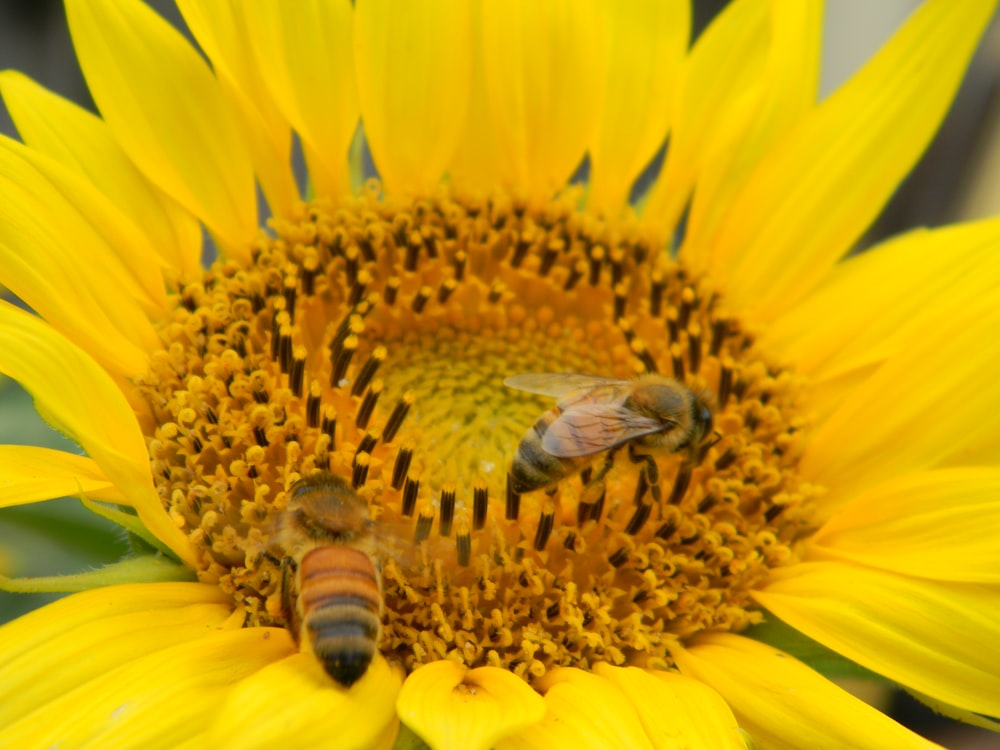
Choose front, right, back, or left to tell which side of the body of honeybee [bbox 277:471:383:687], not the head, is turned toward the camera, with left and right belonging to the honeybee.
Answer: back

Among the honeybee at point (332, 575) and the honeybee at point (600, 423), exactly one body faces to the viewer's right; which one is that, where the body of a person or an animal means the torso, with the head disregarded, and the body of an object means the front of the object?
the honeybee at point (600, 423)

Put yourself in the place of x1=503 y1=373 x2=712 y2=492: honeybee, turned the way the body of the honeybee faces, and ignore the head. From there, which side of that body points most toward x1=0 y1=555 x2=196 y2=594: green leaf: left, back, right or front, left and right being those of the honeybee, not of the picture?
back

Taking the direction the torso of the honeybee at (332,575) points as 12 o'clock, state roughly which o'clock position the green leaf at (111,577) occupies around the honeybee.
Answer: The green leaf is roughly at 10 o'clock from the honeybee.

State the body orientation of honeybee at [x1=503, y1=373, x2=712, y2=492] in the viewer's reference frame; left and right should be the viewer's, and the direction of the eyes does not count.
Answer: facing to the right of the viewer

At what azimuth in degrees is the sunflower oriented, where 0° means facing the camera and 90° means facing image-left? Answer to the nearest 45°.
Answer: approximately 0°

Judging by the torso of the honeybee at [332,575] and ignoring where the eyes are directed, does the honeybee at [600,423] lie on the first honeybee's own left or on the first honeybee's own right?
on the first honeybee's own right

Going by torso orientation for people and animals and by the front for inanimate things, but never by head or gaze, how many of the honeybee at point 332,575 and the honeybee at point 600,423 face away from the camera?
1
